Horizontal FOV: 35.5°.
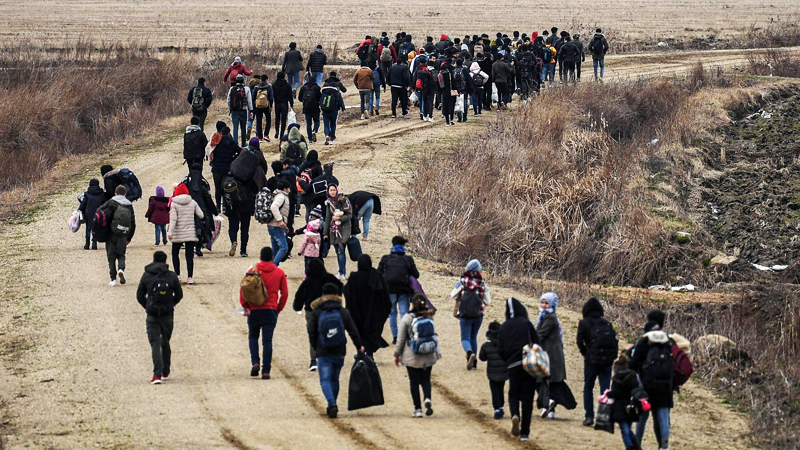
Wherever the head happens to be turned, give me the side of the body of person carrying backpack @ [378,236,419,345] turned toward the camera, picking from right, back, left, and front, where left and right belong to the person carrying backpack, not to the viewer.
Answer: back

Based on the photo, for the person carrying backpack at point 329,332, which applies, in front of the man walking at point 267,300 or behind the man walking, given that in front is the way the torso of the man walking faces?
behind

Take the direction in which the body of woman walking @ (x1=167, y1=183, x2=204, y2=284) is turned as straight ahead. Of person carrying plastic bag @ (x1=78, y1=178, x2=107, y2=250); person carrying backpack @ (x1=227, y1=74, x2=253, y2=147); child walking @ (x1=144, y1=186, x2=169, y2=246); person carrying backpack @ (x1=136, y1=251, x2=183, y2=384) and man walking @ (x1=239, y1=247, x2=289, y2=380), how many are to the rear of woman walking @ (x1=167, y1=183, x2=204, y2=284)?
2

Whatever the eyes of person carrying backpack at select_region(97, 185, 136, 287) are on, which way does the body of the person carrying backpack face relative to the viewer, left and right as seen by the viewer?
facing away from the viewer

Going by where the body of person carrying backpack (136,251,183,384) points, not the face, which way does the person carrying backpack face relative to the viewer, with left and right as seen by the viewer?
facing away from the viewer

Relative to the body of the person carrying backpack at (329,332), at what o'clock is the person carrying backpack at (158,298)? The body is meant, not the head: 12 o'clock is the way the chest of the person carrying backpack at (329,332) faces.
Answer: the person carrying backpack at (158,298) is roughly at 10 o'clock from the person carrying backpack at (329,332).

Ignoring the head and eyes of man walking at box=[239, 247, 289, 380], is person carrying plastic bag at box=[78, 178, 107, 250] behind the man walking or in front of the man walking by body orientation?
in front

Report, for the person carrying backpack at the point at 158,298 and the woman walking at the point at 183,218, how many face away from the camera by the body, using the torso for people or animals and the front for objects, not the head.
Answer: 2

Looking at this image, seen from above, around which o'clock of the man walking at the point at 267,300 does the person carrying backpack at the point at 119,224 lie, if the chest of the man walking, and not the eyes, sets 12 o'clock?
The person carrying backpack is roughly at 11 o'clock from the man walking.

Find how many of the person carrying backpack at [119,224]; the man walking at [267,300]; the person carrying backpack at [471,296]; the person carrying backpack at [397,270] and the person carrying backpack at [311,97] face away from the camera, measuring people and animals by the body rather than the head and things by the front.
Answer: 5

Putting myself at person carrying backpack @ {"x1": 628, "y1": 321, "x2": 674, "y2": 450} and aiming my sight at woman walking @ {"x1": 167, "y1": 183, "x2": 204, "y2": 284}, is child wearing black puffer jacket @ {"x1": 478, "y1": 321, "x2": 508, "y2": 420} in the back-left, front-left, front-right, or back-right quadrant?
front-left

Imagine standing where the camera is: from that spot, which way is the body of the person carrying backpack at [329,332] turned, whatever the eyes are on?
away from the camera

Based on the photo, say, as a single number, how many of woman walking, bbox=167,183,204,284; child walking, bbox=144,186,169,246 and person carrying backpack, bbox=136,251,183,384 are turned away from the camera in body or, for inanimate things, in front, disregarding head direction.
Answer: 3

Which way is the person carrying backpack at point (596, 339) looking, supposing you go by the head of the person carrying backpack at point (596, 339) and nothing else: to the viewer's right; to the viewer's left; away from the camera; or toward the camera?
away from the camera

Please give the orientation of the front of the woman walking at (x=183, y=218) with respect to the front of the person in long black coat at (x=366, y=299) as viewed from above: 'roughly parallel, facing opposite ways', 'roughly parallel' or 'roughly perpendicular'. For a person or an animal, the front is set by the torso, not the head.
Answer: roughly parallel

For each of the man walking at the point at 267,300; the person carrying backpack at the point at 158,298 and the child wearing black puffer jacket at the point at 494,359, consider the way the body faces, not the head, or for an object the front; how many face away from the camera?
3

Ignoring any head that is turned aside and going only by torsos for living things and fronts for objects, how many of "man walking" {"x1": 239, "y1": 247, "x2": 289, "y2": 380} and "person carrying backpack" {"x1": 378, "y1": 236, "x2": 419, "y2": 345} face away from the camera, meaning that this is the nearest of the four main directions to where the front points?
2

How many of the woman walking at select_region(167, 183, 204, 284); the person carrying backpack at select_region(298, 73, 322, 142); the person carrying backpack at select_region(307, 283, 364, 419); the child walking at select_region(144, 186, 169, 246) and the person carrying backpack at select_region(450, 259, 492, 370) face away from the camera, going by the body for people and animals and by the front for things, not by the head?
5

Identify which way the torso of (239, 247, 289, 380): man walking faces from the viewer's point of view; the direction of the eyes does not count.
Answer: away from the camera

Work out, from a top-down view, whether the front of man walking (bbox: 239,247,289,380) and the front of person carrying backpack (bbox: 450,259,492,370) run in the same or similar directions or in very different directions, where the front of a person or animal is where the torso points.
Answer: same or similar directions
